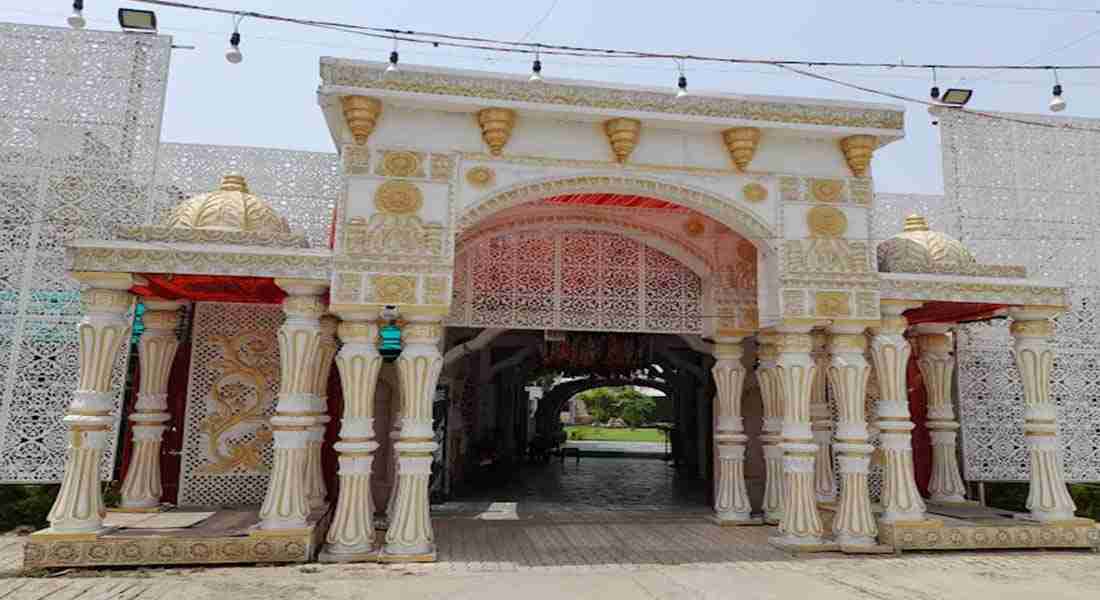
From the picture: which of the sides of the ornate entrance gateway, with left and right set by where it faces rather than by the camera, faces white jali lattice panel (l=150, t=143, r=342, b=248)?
right

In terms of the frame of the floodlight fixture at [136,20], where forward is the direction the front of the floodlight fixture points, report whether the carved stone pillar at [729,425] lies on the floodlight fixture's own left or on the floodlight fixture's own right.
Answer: on the floodlight fixture's own left

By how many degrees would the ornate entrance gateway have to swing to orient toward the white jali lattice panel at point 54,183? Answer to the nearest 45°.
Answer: approximately 90° to its right

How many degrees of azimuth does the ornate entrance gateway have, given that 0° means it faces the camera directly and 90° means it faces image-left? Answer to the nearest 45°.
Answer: approximately 0°

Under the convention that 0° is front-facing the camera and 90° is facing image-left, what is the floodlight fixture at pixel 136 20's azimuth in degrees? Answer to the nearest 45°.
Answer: approximately 0°

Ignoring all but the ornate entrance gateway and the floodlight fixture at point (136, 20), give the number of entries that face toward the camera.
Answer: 2

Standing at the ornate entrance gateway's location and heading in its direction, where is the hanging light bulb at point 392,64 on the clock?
The hanging light bulb is roughly at 2 o'clock from the ornate entrance gateway.
